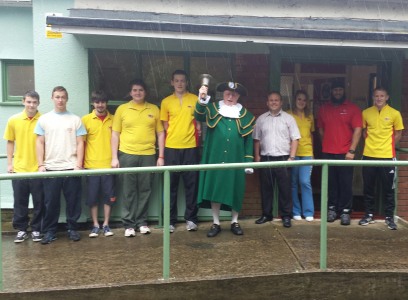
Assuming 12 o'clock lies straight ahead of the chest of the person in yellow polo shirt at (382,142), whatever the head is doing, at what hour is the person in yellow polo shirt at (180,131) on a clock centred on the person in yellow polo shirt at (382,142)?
the person in yellow polo shirt at (180,131) is roughly at 2 o'clock from the person in yellow polo shirt at (382,142).

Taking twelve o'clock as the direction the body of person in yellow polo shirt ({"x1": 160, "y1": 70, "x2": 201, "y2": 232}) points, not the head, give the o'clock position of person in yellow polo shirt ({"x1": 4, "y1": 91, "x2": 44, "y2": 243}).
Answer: person in yellow polo shirt ({"x1": 4, "y1": 91, "x2": 44, "y2": 243}) is roughly at 3 o'clock from person in yellow polo shirt ({"x1": 160, "y1": 70, "x2": 201, "y2": 232}).

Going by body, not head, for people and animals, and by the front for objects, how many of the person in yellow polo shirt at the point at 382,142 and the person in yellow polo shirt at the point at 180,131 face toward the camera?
2

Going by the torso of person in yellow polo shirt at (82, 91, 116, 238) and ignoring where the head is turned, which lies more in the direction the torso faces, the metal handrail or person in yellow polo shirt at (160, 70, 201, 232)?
the metal handrail

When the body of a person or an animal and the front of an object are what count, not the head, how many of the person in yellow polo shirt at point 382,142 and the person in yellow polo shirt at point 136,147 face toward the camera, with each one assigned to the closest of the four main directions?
2

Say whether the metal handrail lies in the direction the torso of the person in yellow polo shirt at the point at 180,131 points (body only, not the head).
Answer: yes
